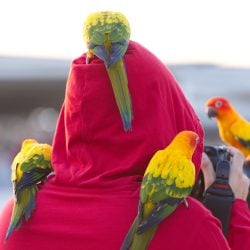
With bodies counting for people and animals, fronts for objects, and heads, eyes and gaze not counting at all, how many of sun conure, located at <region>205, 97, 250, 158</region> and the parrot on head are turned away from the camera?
1

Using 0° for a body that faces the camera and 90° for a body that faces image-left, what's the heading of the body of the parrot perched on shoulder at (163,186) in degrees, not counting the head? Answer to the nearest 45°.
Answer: approximately 225°

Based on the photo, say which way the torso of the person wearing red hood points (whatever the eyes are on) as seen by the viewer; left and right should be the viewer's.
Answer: facing away from the viewer and to the right of the viewer

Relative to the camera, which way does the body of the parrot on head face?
away from the camera

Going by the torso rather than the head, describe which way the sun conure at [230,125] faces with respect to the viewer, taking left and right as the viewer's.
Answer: facing to the left of the viewer

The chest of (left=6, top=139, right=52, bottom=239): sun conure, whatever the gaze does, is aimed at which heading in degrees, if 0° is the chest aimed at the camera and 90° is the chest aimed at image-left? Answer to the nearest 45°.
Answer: approximately 225°

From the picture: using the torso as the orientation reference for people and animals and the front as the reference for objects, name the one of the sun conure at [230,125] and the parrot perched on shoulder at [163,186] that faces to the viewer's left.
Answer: the sun conure
